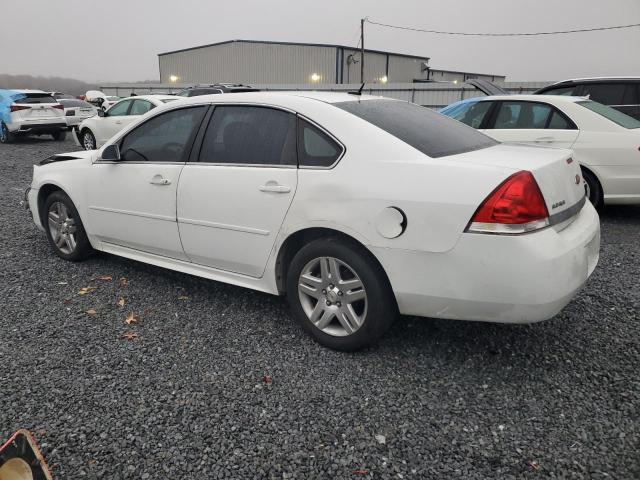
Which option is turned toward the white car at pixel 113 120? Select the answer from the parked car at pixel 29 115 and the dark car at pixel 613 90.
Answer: the dark car

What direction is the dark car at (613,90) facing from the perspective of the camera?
to the viewer's left

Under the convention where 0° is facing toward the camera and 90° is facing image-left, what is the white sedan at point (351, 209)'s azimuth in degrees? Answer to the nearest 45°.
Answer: approximately 135°

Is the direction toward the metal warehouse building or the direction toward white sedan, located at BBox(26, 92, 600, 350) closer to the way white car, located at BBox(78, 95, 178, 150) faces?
the metal warehouse building

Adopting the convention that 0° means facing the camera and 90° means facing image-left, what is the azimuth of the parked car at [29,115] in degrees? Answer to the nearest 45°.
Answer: approximately 135°

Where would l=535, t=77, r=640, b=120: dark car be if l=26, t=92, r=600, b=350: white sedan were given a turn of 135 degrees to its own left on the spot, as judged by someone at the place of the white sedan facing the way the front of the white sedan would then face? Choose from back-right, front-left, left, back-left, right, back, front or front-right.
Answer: back-left

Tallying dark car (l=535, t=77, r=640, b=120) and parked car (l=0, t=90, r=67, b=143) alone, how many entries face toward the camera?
0

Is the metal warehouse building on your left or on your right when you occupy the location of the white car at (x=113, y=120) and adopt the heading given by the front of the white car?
on your right

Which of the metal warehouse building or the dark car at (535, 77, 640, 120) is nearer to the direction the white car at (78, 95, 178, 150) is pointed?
the metal warehouse building

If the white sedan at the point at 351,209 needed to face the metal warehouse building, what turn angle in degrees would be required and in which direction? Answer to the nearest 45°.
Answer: approximately 45° to its right

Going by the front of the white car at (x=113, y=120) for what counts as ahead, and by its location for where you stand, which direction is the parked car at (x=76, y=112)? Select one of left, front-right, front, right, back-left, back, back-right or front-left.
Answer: front-right

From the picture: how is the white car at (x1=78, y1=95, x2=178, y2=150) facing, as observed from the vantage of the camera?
facing away from the viewer and to the left of the viewer

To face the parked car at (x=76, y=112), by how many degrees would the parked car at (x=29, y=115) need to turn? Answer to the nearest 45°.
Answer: approximately 45° to its right

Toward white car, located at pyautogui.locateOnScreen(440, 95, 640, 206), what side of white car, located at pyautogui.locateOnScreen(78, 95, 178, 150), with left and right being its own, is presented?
back
